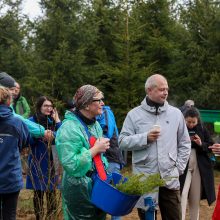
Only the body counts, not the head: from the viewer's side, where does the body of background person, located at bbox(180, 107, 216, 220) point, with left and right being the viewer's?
facing the viewer and to the left of the viewer

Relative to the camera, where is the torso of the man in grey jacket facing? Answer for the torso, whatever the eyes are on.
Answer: toward the camera

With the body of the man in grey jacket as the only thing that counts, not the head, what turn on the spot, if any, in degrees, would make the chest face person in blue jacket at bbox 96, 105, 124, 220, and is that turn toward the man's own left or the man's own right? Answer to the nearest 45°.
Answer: approximately 135° to the man's own right

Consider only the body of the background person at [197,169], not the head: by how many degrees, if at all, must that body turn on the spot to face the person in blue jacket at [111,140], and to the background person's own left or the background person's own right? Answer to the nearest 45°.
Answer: approximately 45° to the background person's own right

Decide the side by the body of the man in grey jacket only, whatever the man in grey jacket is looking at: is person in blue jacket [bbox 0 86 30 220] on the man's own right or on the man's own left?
on the man's own right

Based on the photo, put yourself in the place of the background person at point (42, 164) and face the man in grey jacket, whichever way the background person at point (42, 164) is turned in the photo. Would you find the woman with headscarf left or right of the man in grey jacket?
right
